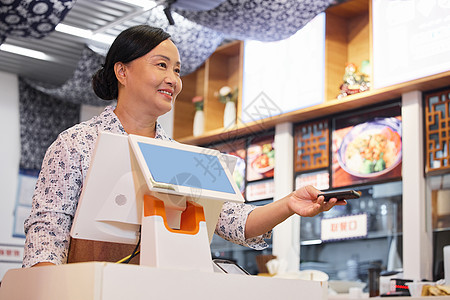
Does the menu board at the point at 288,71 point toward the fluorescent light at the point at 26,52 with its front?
no

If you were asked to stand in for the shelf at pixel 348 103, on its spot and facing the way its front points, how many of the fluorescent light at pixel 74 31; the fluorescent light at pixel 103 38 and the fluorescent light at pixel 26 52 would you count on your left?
0

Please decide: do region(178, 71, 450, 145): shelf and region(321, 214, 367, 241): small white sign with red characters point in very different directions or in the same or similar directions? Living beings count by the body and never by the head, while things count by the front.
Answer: same or similar directions

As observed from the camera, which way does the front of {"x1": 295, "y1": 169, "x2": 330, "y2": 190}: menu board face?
facing the viewer and to the left of the viewer

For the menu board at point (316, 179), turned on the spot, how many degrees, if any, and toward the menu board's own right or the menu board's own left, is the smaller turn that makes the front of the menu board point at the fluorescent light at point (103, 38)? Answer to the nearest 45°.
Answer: approximately 45° to the menu board's own right

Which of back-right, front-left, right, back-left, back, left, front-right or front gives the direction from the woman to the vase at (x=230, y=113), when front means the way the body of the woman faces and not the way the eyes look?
back-left

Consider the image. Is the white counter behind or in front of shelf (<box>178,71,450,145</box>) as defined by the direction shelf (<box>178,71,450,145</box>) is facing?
in front

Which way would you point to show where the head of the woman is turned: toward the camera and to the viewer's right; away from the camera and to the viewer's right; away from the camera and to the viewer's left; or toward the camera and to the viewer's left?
toward the camera and to the viewer's right

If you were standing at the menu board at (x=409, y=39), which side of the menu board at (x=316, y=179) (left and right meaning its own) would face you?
left

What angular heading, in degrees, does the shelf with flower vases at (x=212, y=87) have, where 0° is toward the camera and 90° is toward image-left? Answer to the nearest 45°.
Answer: approximately 45°

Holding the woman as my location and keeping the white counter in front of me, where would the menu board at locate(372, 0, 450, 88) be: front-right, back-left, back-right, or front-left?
back-left

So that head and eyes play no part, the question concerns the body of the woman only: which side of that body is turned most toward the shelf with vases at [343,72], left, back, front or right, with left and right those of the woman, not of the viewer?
left

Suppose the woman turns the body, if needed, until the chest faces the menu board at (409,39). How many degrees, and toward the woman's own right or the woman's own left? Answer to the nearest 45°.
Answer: approximately 90° to the woman's own left

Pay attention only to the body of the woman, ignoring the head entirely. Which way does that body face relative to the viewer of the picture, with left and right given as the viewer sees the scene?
facing the viewer and to the right of the viewer

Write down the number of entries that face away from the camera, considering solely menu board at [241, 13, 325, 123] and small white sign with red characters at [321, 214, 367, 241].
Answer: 0
